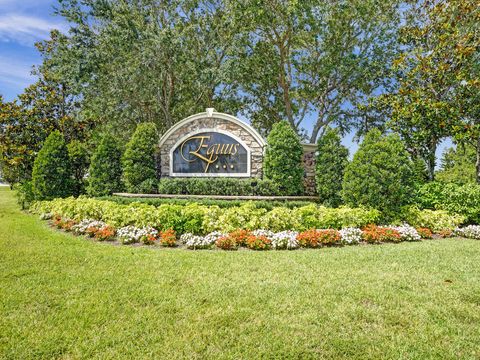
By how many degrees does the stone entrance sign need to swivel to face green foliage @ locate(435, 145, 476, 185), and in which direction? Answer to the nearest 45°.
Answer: approximately 90° to its left

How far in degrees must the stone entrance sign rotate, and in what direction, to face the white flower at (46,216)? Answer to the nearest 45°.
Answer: approximately 90° to its right

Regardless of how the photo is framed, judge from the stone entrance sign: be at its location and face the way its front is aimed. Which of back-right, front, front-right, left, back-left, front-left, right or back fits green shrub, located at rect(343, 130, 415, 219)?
front-left

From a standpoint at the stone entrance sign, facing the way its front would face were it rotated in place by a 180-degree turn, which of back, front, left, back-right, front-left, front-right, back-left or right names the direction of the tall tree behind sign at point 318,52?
front-right

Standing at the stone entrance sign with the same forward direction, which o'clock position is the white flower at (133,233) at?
The white flower is roughly at 1 o'clock from the stone entrance sign.

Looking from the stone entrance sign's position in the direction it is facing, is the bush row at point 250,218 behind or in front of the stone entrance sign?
in front

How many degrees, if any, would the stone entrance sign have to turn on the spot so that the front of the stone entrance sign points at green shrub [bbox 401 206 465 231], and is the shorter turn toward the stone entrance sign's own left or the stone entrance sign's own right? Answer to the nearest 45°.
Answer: approximately 45° to the stone entrance sign's own left

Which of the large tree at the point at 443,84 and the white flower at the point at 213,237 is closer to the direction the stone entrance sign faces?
the white flower

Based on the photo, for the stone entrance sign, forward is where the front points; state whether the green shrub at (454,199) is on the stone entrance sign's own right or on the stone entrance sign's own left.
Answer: on the stone entrance sign's own left

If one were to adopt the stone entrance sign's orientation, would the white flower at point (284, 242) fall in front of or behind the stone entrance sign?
in front

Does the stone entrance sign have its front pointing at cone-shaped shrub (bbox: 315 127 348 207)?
no

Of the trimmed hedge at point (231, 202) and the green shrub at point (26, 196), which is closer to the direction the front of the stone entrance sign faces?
the trimmed hedge

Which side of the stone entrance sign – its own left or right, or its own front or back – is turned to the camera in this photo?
front

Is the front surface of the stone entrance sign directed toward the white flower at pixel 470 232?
no

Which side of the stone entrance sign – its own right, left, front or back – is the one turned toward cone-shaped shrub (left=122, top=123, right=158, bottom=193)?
right

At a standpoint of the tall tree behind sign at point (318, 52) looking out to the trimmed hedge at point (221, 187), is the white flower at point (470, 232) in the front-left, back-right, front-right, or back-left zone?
front-left

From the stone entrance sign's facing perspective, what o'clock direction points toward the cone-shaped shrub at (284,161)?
The cone-shaped shrub is roughly at 10 o'clock from the stone entrance sign.

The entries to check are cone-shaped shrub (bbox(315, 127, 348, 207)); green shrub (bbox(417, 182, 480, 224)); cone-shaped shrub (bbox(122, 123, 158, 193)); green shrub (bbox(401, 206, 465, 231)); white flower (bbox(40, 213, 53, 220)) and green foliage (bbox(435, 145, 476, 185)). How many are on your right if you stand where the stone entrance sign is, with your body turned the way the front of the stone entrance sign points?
2

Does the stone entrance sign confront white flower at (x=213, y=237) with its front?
yes
